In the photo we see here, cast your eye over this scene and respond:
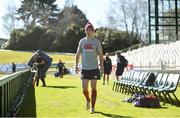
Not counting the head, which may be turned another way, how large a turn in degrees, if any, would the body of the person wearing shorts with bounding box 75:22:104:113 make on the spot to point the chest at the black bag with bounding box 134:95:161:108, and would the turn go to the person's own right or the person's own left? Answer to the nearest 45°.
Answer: approximately 135° to the person's own left

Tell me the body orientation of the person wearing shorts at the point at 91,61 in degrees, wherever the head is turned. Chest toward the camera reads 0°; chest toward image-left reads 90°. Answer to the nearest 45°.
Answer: approximately 0°
